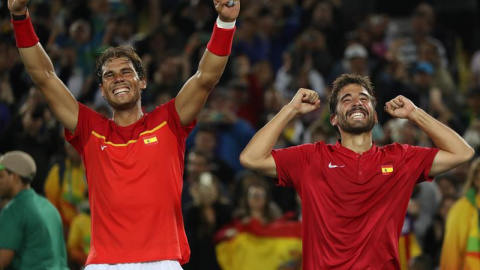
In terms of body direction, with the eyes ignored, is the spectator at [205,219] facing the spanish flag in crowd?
no

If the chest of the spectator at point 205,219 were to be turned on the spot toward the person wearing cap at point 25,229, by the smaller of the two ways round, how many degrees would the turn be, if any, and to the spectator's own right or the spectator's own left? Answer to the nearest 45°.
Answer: approximately 45° to the spectator's own right

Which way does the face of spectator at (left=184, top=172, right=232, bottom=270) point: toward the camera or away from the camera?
toward the camera

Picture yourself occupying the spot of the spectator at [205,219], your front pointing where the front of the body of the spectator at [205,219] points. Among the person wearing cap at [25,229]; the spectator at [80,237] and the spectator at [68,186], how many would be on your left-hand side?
0

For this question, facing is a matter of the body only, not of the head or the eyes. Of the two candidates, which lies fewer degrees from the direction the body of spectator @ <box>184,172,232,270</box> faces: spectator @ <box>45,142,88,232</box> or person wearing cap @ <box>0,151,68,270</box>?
the person wearing cap

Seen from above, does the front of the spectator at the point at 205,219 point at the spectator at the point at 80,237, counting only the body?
no

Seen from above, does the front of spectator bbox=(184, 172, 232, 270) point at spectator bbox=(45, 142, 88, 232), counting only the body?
no

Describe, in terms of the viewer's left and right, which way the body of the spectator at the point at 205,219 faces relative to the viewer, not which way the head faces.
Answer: facing the viewer

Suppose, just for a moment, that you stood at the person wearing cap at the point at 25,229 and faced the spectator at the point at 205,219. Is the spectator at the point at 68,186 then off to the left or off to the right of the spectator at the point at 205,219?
left
